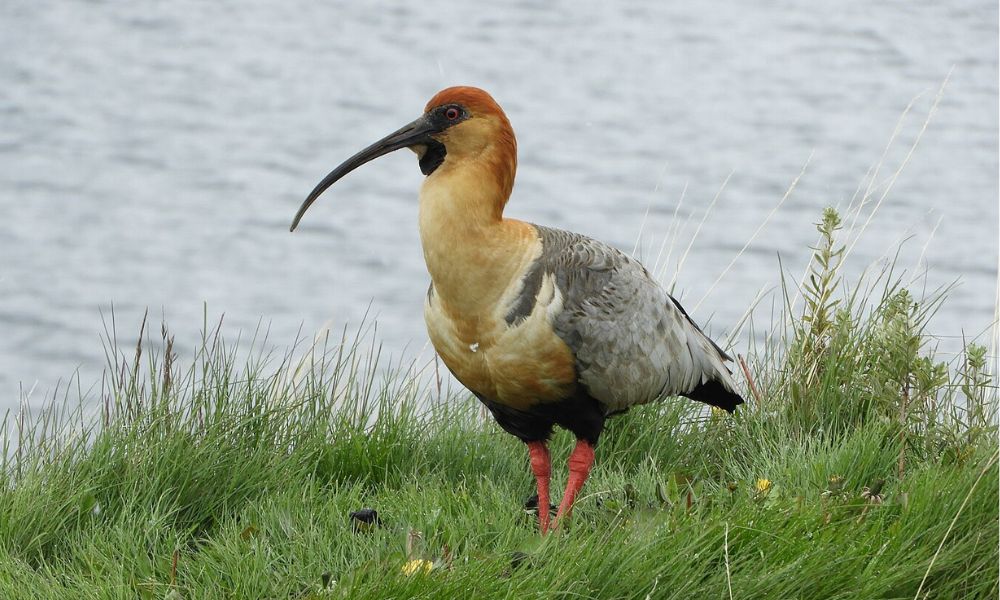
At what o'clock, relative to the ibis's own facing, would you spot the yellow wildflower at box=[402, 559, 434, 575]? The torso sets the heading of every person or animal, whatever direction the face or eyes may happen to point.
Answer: The yellow wildflower is roughly at 11 o'clock from the ibis.

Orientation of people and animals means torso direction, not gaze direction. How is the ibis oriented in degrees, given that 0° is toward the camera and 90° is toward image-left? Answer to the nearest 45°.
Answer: approximately 45°
